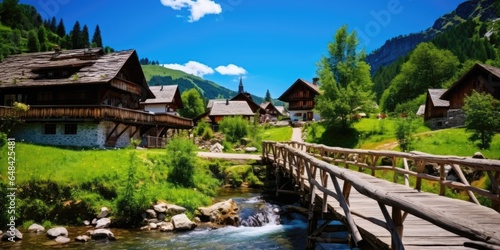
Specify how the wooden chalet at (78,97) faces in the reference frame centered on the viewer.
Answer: facing the viewer and to the right of the viewer

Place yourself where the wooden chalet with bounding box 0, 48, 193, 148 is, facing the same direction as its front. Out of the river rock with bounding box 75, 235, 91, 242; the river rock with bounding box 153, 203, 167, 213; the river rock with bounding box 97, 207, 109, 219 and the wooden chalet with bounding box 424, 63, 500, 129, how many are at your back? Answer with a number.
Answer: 0

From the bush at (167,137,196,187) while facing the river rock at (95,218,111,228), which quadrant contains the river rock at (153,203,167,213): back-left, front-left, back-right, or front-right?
front-left

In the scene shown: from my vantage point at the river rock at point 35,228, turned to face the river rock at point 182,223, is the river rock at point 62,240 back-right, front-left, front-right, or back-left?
front-right

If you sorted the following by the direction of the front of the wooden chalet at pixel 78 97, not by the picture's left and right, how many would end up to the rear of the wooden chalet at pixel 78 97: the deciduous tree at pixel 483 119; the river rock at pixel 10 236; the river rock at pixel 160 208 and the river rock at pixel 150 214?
0

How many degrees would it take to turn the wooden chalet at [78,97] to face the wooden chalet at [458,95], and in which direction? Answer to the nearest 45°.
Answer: approximately 45° to its left

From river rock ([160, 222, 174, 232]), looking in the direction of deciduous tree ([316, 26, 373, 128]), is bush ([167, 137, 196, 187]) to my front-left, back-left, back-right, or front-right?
front-left

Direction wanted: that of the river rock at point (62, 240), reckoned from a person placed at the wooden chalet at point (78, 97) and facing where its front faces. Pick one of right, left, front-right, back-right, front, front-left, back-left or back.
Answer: front-right

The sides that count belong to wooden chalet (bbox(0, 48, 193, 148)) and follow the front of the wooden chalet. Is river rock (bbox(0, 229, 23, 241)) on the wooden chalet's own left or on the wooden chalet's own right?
on the wooden chalet's own right

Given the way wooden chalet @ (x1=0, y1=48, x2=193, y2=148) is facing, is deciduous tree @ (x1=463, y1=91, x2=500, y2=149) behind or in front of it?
in front

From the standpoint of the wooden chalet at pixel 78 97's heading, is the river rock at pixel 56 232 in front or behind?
in front

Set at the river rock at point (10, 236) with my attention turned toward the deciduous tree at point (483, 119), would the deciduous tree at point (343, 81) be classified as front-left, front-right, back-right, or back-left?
front-left

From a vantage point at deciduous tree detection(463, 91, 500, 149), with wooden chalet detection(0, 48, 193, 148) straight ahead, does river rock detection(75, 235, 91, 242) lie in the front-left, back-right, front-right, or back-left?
front-left

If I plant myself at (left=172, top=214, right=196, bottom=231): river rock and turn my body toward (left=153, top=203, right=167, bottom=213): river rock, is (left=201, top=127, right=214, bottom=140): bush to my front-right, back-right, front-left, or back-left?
front-right
